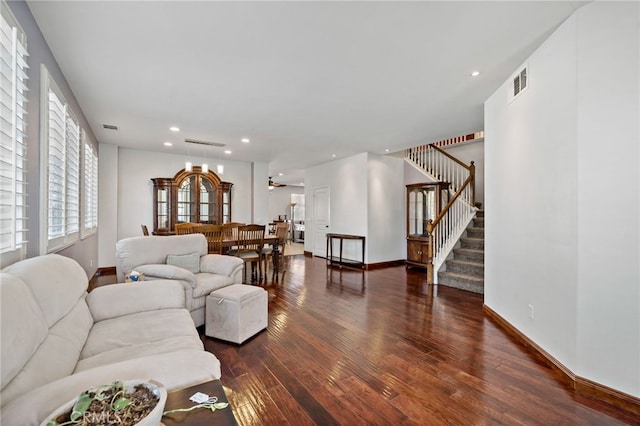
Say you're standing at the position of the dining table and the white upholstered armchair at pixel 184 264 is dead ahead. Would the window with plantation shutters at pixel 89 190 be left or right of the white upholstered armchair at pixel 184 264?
right

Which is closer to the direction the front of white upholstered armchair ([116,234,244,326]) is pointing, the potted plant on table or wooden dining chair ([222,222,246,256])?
the potted plant on table

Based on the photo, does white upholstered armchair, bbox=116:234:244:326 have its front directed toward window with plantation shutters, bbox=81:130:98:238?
no

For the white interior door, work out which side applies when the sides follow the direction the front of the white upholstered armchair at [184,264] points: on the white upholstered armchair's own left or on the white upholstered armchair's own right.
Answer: on the white upholstered armchair's own left

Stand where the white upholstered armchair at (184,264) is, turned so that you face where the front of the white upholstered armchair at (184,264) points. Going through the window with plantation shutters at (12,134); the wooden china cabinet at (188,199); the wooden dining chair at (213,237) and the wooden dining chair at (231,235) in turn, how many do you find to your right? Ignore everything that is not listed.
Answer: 1

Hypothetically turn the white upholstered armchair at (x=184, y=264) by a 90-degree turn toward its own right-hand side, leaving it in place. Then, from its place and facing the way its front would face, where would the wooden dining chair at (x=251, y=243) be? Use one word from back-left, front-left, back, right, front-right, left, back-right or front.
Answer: back

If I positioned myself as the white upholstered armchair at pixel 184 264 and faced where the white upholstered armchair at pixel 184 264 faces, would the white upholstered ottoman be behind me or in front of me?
in front

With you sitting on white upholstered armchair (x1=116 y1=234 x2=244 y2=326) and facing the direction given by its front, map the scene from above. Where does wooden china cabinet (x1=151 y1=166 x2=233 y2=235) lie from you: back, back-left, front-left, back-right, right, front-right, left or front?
back-left

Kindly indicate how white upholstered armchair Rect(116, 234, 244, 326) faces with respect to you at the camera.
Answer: facing the viewer and to the right of the viewer

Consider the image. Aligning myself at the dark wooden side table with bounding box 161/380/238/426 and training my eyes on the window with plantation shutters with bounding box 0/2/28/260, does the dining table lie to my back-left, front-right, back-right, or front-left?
front-right

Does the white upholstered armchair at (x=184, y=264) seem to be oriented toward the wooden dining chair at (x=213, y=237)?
no

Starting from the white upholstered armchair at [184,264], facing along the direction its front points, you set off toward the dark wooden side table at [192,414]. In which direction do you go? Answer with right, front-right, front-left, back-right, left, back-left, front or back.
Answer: front-right
